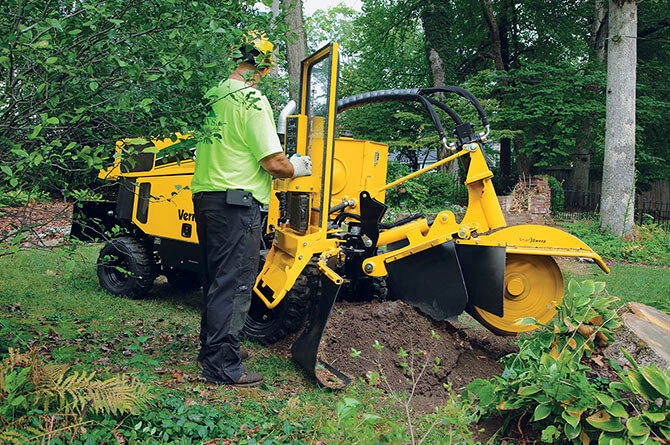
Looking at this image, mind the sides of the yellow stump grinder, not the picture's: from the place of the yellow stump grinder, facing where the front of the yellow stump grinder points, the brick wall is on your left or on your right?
on your left

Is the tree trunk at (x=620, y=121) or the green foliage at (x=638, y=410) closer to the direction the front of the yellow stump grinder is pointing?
the green foliage

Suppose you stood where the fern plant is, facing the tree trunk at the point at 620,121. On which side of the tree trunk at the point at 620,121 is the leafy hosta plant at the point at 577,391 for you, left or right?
right

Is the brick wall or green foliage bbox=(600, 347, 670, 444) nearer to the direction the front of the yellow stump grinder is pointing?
the green foliage

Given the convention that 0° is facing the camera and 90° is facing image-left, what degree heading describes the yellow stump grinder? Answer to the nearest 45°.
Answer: approximately 315°

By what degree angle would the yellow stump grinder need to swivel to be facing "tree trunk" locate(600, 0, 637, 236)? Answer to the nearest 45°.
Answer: approximately 90° to its left

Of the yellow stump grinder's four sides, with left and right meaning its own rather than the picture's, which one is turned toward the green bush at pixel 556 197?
left

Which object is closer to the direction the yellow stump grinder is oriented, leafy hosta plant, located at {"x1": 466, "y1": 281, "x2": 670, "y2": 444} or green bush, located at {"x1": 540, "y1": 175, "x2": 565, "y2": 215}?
the leafy hosta plant

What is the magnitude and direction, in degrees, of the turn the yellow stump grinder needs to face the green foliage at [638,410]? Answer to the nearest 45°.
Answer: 0° — it already faces it
